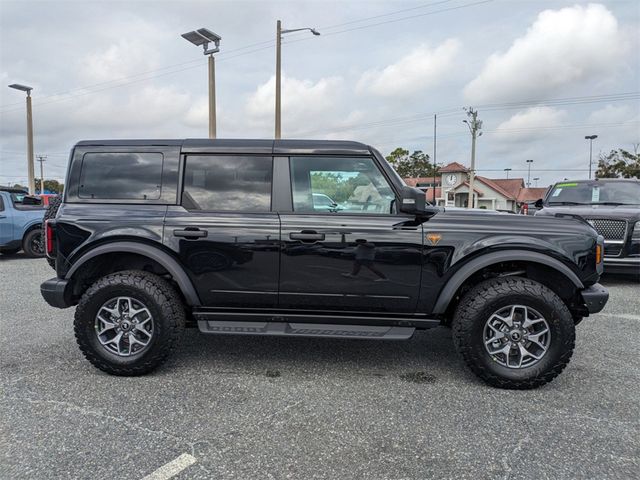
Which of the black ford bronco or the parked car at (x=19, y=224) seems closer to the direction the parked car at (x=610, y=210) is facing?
the black ford bronco

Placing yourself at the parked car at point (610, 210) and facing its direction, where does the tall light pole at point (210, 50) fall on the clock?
The tall light pole is roughly at 3 o'clock from the parked car.

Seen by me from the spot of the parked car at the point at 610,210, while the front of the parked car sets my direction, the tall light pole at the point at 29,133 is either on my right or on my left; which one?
on my right

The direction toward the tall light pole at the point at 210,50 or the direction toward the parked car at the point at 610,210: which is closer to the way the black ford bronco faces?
the parked car

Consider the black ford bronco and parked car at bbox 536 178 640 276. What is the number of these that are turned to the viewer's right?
1

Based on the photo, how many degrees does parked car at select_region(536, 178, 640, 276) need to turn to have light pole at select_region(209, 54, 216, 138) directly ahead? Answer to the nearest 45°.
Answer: approximately 90° to its right

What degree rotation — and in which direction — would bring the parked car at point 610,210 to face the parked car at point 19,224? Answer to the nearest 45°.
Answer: approximately 90° to its right

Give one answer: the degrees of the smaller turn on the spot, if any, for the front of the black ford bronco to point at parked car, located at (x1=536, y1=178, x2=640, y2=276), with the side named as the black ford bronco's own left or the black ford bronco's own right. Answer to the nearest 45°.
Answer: approximately 45° to the black ford bronco's own left

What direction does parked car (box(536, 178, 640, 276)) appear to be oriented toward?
toward the camera

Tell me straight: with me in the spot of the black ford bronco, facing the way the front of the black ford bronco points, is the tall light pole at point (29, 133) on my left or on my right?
on my left

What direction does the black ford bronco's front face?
to the viewer's right

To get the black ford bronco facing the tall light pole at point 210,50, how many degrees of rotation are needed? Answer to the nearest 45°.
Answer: approximately 90° to its left

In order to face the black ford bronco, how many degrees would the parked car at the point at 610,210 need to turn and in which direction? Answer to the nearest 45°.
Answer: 0° — it already faces it

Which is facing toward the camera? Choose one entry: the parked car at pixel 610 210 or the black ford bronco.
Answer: the parked car
